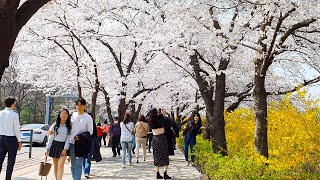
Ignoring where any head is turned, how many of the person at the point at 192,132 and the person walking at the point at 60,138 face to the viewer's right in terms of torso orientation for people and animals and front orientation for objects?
0

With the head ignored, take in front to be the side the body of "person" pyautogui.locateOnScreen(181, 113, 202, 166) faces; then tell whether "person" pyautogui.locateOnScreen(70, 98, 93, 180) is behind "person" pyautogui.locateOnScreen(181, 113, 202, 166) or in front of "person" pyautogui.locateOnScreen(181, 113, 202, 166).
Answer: in front

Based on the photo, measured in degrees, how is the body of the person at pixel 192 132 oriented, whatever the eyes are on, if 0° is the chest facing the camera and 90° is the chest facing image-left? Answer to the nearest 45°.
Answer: approximately 45°

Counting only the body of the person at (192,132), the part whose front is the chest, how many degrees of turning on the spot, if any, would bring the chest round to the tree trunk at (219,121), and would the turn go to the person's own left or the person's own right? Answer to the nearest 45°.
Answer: approximately 90° to the person's own left

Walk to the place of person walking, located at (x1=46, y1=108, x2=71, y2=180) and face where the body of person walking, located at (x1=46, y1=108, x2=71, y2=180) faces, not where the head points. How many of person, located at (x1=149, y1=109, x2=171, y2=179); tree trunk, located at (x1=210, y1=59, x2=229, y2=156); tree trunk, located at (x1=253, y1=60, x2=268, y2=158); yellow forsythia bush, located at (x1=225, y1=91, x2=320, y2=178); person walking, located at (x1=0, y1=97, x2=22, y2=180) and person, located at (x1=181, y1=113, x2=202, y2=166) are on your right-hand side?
1

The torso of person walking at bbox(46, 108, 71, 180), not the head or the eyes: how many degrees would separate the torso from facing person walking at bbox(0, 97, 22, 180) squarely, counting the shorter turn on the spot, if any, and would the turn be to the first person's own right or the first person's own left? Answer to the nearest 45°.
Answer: approximately 90° to the first person's own right

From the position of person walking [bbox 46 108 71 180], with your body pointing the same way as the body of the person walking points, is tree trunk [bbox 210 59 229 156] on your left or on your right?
on your left

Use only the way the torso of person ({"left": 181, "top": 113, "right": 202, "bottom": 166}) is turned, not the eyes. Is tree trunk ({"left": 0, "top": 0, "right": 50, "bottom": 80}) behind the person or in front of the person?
in front

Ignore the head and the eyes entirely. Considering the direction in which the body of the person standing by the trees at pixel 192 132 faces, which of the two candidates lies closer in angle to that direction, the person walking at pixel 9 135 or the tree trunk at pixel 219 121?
the person walking

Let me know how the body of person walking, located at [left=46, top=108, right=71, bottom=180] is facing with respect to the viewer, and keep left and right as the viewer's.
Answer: facing the viewer

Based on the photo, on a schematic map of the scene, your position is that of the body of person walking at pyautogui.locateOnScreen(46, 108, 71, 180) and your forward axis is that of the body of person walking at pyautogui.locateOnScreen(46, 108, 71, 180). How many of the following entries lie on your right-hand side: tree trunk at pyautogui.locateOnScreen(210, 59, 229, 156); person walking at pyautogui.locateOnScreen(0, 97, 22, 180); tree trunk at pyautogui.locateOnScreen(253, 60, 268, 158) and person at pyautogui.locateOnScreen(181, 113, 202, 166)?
1

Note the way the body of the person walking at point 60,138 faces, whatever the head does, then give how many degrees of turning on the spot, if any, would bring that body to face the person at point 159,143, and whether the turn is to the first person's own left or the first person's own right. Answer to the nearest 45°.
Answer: approximately 135° to the first person's own left
